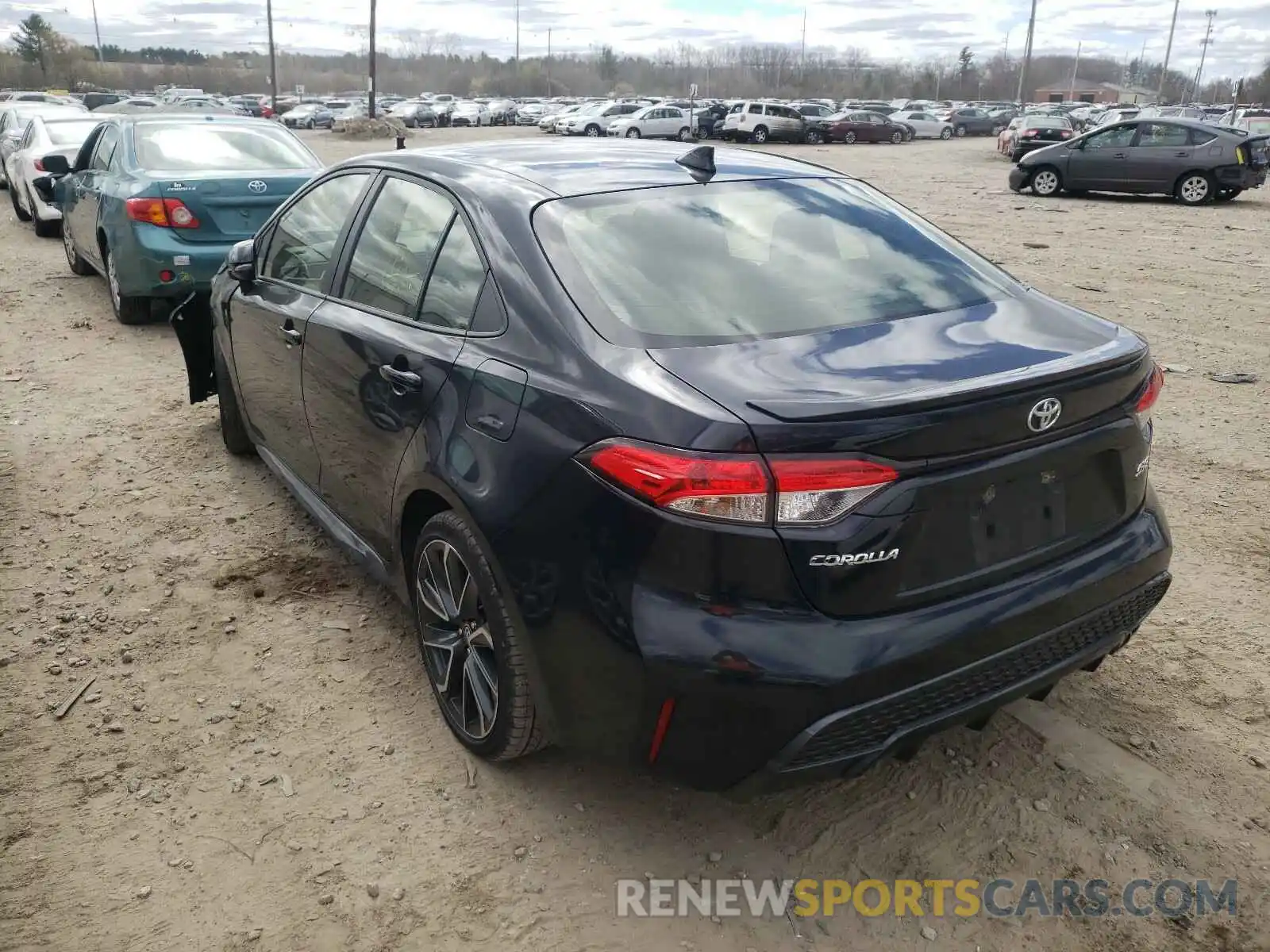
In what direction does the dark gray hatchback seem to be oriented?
to the viewer's left

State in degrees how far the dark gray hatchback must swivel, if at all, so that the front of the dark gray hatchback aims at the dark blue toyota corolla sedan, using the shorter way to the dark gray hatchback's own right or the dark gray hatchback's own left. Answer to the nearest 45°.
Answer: approximately 90° to the dark gray hatchback's own left

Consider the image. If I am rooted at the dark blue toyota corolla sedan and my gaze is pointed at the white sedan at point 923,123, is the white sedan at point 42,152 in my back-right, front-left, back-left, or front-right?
front-left

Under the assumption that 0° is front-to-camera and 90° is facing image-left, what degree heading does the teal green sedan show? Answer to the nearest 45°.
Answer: approximately 135°

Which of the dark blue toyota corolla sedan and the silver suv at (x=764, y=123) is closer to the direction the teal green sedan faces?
the silver suv

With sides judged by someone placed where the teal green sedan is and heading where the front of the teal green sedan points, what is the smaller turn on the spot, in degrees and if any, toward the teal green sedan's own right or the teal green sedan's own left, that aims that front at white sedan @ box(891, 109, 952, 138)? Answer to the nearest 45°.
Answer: approximately 90° to the teal green sedan's own right

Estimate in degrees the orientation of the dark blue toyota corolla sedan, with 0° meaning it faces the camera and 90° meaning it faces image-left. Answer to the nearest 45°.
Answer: approximately 135°

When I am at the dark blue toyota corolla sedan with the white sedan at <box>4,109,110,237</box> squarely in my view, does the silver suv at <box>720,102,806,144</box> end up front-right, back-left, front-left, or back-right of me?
front-right

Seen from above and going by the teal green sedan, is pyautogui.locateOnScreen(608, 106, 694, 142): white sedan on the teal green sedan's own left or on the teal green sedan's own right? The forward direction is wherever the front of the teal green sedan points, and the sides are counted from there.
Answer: on the teal green sedan's own right

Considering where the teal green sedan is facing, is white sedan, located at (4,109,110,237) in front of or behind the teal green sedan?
in front

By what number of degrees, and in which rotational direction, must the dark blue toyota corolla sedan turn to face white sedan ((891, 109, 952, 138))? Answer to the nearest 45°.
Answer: approximately 45° to its right

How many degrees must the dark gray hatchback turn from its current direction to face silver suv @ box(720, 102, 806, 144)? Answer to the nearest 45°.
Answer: approximately 45° to its right

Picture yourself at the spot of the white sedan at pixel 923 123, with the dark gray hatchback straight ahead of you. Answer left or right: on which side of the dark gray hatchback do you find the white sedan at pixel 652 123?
right

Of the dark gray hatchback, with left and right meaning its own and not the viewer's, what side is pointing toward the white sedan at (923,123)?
right
